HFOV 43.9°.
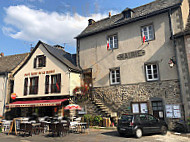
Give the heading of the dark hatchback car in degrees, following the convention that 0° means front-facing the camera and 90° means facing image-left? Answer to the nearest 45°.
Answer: approximately 225°

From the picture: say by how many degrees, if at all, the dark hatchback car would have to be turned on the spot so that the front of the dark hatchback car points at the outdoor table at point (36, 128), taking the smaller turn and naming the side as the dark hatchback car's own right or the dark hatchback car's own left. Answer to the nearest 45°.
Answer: approximately 135° to the dark hatchback car's own left

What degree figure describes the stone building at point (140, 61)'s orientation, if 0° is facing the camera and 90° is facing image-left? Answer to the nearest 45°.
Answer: approximately 45°

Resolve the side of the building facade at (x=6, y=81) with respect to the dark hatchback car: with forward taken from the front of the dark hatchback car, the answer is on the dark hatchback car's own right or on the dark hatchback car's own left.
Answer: on the dark hatchback car's own left

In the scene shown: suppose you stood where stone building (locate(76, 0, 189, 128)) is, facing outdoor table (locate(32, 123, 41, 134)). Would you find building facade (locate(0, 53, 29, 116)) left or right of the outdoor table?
right

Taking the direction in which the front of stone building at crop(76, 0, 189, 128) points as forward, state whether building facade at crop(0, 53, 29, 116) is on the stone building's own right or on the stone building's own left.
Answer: on the stone building's own right
